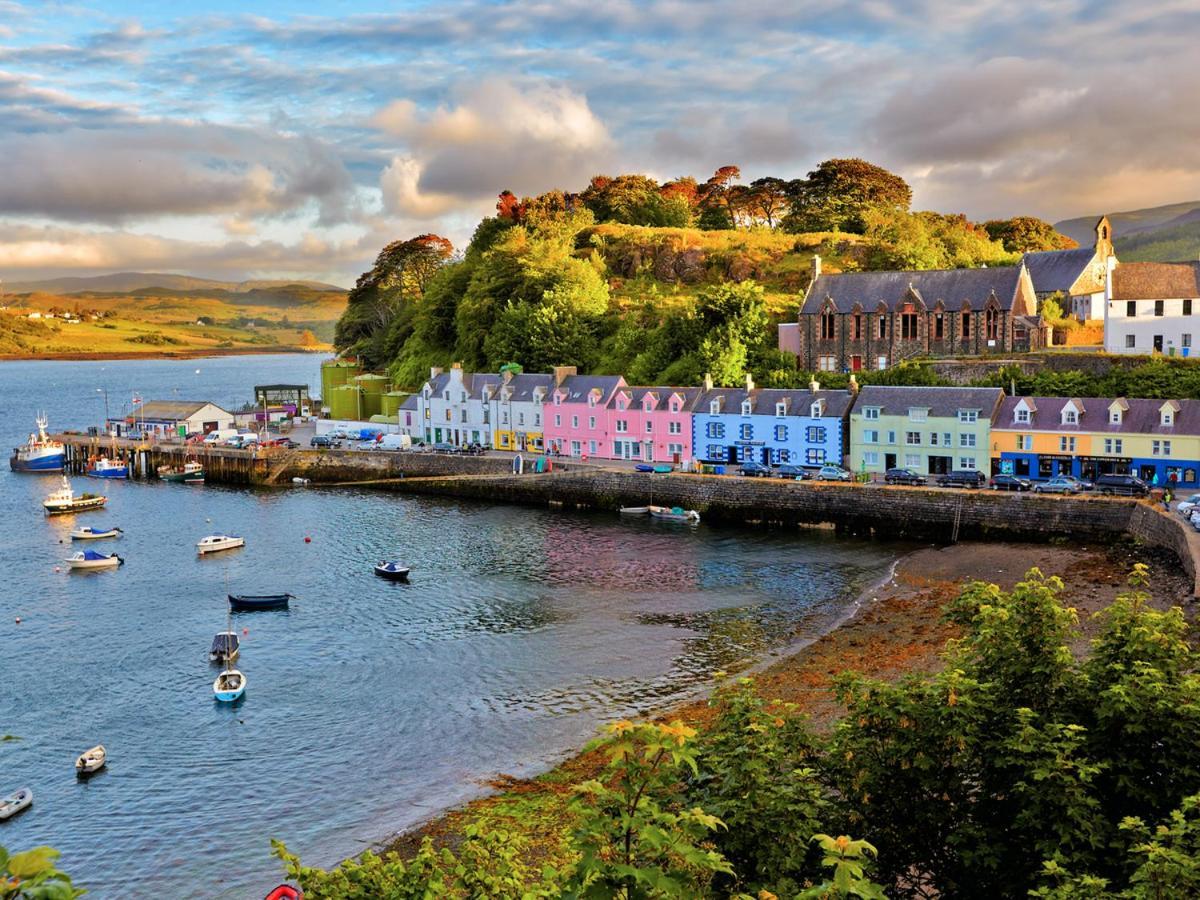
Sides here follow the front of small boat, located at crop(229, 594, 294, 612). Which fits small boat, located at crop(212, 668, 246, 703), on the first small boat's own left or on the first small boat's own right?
on the first small boat's own left

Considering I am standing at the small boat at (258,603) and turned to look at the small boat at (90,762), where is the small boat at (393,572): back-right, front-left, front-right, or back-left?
back-left

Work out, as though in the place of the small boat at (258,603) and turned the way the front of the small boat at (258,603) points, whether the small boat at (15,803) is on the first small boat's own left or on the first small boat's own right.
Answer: on the first small boat's own left

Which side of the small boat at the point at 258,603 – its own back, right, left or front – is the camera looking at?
left

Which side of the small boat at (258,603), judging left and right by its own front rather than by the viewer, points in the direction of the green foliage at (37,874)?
left

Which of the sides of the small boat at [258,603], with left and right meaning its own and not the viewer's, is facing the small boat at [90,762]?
left
